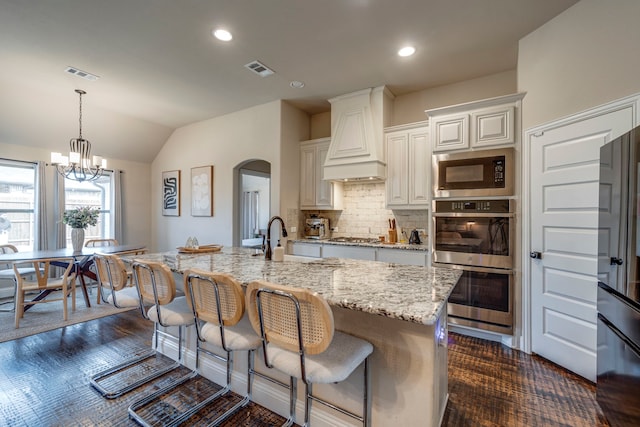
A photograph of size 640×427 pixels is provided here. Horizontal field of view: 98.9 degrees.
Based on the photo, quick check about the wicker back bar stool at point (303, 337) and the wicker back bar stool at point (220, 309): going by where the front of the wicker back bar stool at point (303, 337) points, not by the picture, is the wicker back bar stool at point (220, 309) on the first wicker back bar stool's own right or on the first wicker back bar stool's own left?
on the first wicker back bar stool's own left

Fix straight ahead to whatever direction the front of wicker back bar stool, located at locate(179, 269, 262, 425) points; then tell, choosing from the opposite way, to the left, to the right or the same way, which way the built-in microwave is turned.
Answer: the opposite way

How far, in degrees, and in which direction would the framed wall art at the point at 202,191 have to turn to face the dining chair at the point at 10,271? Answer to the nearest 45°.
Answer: approximately 45° to its right

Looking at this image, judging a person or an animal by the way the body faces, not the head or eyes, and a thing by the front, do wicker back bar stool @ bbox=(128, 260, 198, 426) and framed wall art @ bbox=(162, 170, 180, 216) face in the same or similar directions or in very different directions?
very different directions

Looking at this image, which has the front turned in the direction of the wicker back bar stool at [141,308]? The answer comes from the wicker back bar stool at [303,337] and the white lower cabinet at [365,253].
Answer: the white lower cabinet

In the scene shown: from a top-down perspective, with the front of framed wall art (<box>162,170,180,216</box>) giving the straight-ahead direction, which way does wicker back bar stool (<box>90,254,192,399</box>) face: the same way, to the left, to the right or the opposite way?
the opposite way

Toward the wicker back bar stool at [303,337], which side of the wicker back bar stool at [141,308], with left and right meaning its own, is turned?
right
